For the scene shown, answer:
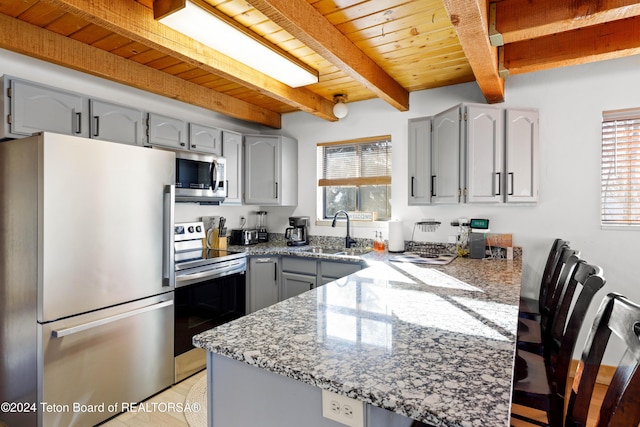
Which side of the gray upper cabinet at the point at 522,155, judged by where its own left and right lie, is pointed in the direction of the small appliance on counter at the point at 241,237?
right

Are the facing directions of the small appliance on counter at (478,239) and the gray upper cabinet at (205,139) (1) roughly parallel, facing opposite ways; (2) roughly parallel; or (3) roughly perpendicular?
roughly perpendicular

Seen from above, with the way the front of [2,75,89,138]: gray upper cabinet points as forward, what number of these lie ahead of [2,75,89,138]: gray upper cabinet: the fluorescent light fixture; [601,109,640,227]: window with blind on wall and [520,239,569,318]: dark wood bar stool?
3

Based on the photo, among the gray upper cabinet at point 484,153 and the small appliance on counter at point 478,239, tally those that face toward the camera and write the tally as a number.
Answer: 2

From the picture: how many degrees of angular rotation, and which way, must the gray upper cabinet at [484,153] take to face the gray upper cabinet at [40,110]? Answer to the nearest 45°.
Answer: approximately 45° to its right

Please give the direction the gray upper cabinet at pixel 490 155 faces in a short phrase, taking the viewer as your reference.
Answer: facing the viewer

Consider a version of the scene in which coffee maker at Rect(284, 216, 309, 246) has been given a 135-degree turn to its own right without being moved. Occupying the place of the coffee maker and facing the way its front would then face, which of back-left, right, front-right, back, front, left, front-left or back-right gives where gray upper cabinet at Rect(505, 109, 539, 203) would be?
back-right

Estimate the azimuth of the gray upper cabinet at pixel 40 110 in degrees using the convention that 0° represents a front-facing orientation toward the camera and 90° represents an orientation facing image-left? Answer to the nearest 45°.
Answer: approximately 315°

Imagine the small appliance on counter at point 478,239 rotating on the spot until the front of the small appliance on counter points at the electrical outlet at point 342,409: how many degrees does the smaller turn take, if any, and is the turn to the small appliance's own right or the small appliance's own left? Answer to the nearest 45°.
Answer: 0° — it already faces it

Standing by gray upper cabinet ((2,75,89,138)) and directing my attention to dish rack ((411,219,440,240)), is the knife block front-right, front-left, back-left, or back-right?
front-left

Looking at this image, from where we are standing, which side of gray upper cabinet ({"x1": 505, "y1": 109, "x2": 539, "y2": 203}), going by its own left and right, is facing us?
front

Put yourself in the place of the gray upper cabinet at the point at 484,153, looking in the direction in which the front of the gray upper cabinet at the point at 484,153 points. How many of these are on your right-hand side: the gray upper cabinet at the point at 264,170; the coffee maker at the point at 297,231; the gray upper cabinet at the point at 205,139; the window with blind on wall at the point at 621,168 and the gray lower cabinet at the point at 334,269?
4

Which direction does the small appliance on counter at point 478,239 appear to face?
toward the camera

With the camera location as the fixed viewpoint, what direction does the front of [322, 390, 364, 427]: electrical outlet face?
facing the viewer and to the left of the viewer

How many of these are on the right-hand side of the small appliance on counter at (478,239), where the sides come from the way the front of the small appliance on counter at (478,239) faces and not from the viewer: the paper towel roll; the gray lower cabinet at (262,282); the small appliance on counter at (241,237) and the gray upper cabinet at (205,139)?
4

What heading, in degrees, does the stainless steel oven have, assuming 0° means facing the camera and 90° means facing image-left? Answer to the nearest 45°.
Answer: approximately 315°

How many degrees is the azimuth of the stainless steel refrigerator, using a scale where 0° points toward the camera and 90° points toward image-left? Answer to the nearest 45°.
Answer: approximately 315°

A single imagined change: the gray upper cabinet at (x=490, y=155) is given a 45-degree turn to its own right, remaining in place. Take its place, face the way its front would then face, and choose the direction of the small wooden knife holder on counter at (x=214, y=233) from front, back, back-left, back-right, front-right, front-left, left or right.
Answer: front-right
